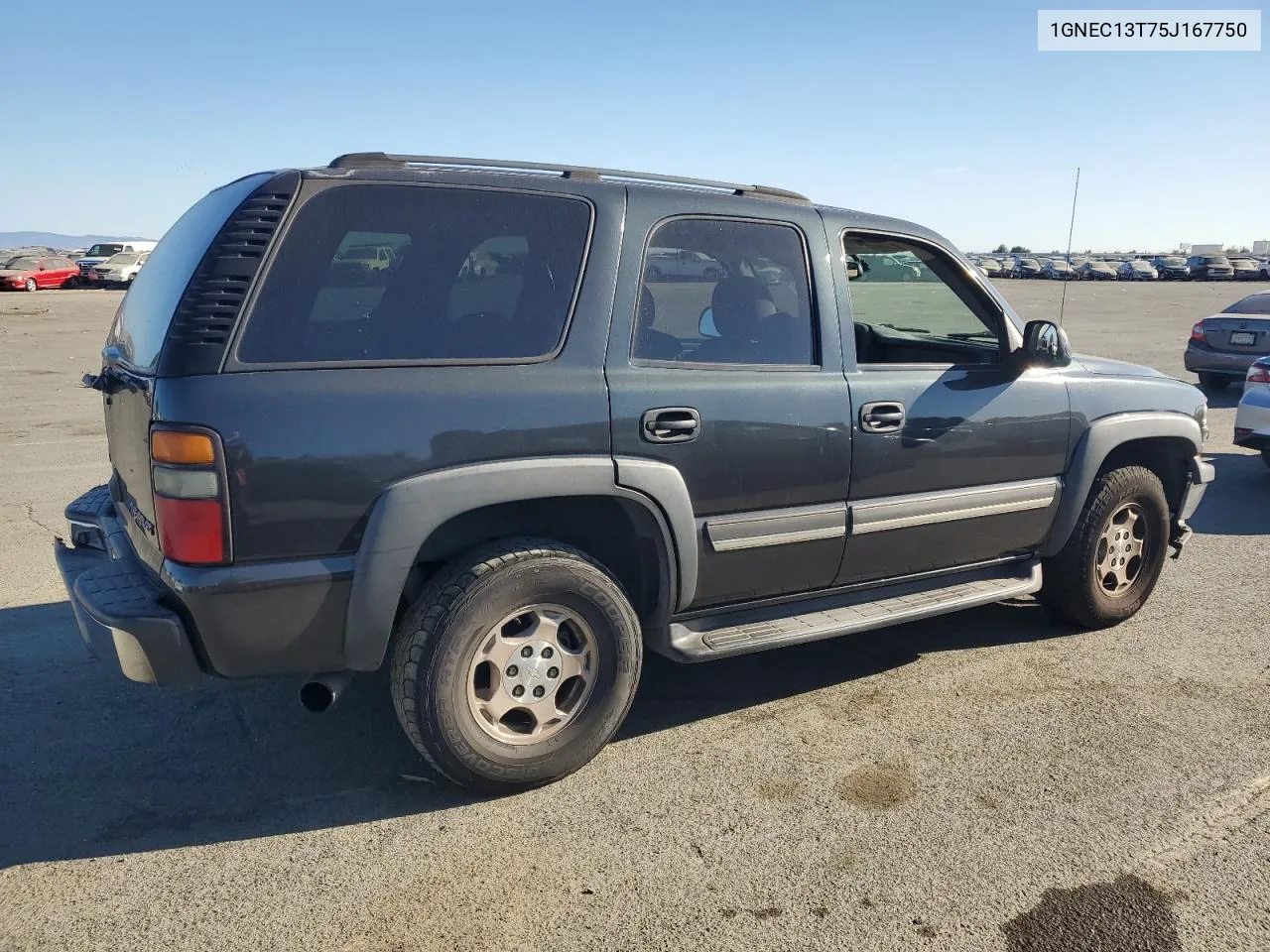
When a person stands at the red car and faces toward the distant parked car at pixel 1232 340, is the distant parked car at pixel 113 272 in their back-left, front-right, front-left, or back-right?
front-left

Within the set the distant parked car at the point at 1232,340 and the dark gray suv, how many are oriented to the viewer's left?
0

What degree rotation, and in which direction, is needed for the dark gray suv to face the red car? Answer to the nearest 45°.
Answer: approximately 90° to its left

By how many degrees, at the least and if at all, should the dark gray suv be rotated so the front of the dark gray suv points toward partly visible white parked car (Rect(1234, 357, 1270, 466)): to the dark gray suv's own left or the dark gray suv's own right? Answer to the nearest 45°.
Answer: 0° — it already faces it

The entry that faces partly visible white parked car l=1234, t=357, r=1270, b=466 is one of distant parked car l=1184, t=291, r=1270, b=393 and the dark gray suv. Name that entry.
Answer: the dark gray suv

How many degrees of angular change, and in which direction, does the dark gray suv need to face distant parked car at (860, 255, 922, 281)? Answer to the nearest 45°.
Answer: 0° — it already faces it

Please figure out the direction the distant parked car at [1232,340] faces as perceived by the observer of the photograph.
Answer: facing away from the viewer and to the right of the viewer

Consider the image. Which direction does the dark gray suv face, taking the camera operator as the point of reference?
facing away from the viewer and to the right of the viewer

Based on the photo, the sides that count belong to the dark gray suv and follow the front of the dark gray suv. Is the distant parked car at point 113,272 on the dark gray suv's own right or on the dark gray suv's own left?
on the dark gray suv's own left

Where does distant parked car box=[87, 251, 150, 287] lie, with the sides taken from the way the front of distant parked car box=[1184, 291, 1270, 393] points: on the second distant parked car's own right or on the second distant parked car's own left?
on the second distant parked car's own left
